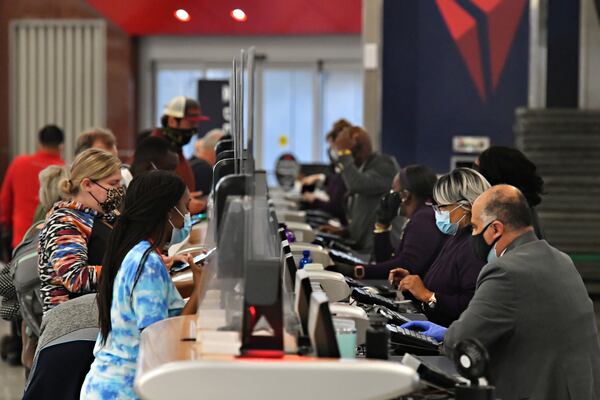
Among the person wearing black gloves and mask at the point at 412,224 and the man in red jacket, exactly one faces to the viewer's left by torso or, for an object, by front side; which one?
the person wearing black gloves and mask

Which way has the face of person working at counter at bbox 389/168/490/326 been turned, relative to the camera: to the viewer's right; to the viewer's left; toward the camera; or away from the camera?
to the viewer's left

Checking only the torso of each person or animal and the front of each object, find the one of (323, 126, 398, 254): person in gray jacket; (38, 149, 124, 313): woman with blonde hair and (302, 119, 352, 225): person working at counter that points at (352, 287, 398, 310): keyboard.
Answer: the woman with blonde hair

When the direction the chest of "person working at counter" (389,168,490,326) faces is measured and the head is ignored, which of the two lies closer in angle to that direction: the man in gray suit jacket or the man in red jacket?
the man in red jacket

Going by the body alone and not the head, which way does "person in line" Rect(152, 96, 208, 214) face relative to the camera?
to the viewer's right

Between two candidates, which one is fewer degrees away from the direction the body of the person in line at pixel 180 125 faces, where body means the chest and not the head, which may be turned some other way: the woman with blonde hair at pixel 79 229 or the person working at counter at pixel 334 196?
the person working at counter

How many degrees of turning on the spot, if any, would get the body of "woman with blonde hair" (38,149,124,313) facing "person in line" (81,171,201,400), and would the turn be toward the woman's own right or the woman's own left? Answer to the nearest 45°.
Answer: approximately 90° to the woman's own right

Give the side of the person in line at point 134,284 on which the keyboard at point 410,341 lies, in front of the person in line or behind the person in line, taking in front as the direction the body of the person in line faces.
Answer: in front

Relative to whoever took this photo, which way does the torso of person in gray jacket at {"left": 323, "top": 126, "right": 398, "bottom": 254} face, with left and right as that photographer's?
facing to the left of the viewer

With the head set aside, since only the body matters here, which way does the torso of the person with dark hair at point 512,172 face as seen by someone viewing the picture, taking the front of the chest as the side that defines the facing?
to the viewer's left

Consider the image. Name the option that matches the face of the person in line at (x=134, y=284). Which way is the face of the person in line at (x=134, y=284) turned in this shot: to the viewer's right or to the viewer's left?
to the viewer's right

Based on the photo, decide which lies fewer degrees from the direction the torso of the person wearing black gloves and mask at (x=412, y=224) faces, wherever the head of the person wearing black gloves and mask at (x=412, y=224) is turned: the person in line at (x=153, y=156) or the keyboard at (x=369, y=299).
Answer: the person in line

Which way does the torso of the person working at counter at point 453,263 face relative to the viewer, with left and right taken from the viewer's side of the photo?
facing to the left of the viewer

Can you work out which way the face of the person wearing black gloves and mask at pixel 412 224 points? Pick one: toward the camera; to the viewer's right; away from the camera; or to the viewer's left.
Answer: to the viewer's left

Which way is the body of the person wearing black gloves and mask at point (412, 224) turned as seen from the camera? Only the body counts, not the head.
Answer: to the viewer's left
